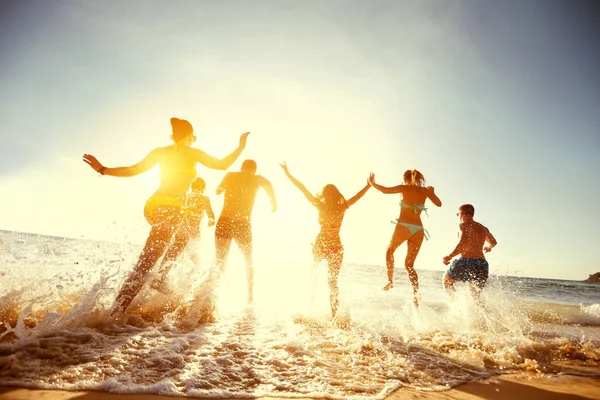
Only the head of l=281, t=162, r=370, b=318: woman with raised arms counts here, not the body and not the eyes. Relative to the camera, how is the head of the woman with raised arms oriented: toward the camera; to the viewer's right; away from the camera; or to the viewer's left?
away from the camera

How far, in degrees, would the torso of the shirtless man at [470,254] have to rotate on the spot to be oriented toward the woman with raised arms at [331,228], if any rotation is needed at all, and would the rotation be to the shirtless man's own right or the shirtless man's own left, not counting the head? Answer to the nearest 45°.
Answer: approximately 90° to the shirtless man's own left

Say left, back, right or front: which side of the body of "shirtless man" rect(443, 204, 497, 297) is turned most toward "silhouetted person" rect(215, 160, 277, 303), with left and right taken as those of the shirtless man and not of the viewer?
left

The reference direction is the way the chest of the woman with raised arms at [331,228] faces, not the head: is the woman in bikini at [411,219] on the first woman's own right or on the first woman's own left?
on the first woman's own right

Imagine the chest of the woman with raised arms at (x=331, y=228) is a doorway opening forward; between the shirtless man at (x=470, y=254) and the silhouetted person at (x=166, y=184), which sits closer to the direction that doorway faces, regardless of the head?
the shirtless man

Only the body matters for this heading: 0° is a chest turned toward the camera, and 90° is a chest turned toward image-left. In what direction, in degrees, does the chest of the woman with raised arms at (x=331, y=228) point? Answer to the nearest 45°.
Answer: approximately 180°

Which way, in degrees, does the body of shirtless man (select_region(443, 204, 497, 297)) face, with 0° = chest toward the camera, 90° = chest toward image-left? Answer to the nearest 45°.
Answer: approximately 135°

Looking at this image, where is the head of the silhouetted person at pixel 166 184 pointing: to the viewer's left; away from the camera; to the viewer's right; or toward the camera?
away from the camera

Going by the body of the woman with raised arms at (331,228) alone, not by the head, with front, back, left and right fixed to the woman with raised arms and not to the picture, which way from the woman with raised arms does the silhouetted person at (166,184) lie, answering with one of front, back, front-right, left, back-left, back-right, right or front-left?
back-left
